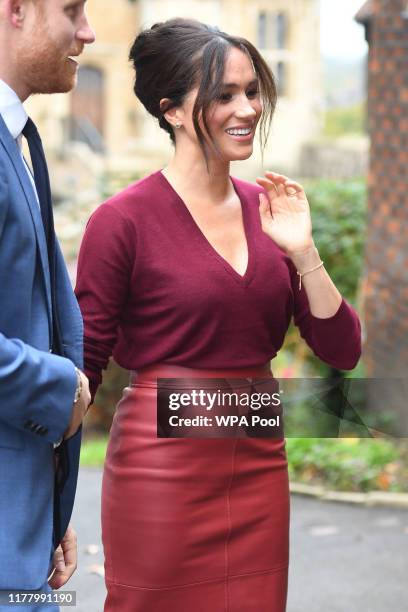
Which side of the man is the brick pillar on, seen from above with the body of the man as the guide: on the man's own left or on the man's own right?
on the man's own left

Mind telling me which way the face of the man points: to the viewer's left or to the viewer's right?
to the viewer's right

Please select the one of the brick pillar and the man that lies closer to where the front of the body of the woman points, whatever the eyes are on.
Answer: the man

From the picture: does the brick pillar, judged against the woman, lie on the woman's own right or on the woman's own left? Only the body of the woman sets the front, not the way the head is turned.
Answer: on the woman's own left

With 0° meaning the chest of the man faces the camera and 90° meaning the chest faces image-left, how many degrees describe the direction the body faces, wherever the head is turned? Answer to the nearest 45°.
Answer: approximately 270°

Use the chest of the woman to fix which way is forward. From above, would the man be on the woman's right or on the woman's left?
on the woman's right

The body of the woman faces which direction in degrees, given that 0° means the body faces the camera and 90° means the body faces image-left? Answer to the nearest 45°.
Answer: approximately 315°
